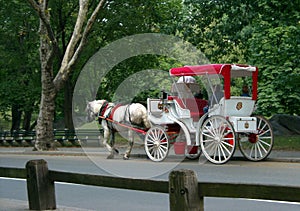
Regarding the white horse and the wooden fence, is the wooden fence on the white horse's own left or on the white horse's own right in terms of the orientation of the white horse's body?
on the white horse's own left

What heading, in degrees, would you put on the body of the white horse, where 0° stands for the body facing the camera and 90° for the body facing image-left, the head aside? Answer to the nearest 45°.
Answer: approximately 90°

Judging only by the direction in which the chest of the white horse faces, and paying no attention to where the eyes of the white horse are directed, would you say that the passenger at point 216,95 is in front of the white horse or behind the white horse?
behind

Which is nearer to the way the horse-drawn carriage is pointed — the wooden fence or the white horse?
the white horse

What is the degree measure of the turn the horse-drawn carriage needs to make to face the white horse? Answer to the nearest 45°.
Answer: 0° — it already faces it

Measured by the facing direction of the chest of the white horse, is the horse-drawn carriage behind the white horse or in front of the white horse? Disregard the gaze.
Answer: behind

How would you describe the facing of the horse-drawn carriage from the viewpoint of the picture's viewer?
facing away from the viewer and to the left of the viewer
